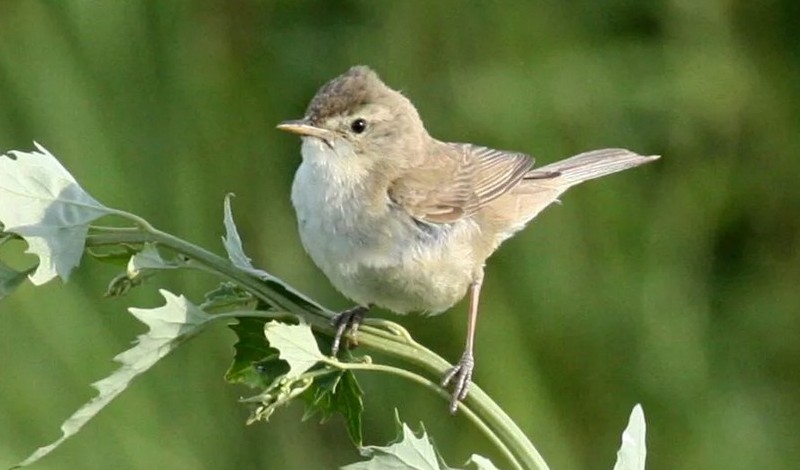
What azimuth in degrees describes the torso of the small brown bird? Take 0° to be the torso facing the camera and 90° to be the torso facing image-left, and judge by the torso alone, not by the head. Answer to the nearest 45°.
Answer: approximately 45°

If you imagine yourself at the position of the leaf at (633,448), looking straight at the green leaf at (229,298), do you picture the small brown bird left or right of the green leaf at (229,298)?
right

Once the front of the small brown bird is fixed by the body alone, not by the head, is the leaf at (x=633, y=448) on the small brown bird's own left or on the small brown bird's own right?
on the small brown bird's own left

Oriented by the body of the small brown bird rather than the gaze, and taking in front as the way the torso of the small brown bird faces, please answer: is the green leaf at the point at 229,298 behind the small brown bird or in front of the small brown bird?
in front
